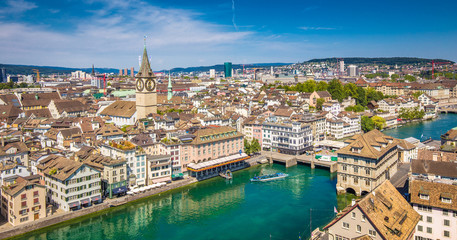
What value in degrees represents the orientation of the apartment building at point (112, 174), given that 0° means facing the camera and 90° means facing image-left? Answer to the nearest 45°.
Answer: approximately 315°

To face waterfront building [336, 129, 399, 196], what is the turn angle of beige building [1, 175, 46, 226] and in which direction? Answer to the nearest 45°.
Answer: approximately 45° to its left

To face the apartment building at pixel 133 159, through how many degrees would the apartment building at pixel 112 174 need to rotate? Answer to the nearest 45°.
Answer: approximately 90° to its left

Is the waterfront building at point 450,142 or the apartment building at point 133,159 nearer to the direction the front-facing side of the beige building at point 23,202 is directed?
the waterfront building
